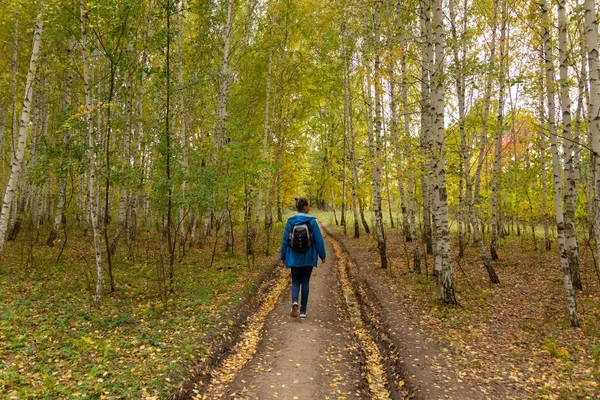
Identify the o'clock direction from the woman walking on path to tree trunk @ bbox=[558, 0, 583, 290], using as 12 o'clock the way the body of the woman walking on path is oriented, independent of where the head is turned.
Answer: The tree trunk is roughly at 3 o'clock from the woman walking on path.

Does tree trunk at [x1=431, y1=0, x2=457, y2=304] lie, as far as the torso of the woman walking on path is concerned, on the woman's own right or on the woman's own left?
on the woman's own right

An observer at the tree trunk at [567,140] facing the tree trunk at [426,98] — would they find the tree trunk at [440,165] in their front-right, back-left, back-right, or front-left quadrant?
front-left

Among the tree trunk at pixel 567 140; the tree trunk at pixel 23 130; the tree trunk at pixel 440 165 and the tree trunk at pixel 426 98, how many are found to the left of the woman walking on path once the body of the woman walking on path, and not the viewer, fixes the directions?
1

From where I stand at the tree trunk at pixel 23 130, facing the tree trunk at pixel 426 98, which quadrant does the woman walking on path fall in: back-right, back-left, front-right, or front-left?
front-right

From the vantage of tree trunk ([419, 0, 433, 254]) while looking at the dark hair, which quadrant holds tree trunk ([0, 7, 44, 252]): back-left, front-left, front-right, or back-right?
front-right

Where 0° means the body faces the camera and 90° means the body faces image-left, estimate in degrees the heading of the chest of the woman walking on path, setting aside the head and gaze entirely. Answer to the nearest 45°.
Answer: approximately 180°

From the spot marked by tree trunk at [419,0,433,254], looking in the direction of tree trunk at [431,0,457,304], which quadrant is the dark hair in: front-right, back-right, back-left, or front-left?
front-right

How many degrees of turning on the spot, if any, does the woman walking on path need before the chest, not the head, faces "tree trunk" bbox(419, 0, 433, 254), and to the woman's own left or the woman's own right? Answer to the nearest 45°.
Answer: approximately 45° to the woman's own right

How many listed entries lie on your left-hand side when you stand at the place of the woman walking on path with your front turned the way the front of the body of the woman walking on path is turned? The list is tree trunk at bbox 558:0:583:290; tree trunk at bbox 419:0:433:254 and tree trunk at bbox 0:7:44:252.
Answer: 1

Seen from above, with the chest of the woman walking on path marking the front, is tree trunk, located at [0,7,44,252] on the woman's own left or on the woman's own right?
on the woman's own left
